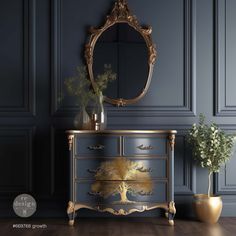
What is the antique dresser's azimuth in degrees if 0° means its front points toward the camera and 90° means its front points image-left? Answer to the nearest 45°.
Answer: approximately 0°

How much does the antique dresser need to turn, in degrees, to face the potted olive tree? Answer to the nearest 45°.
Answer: approximately 90° to its left
